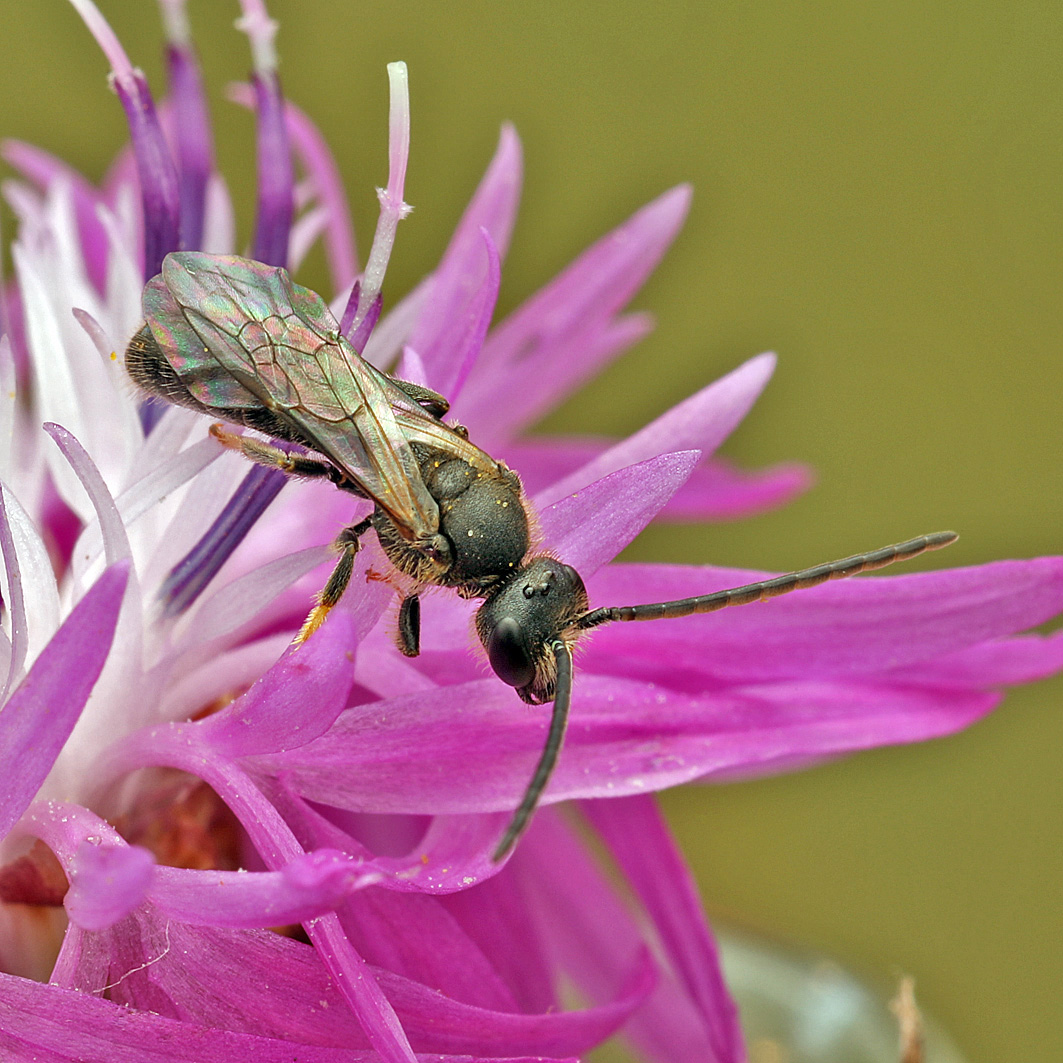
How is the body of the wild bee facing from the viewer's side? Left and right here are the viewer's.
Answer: facing the viewer and to the right of the viewer
